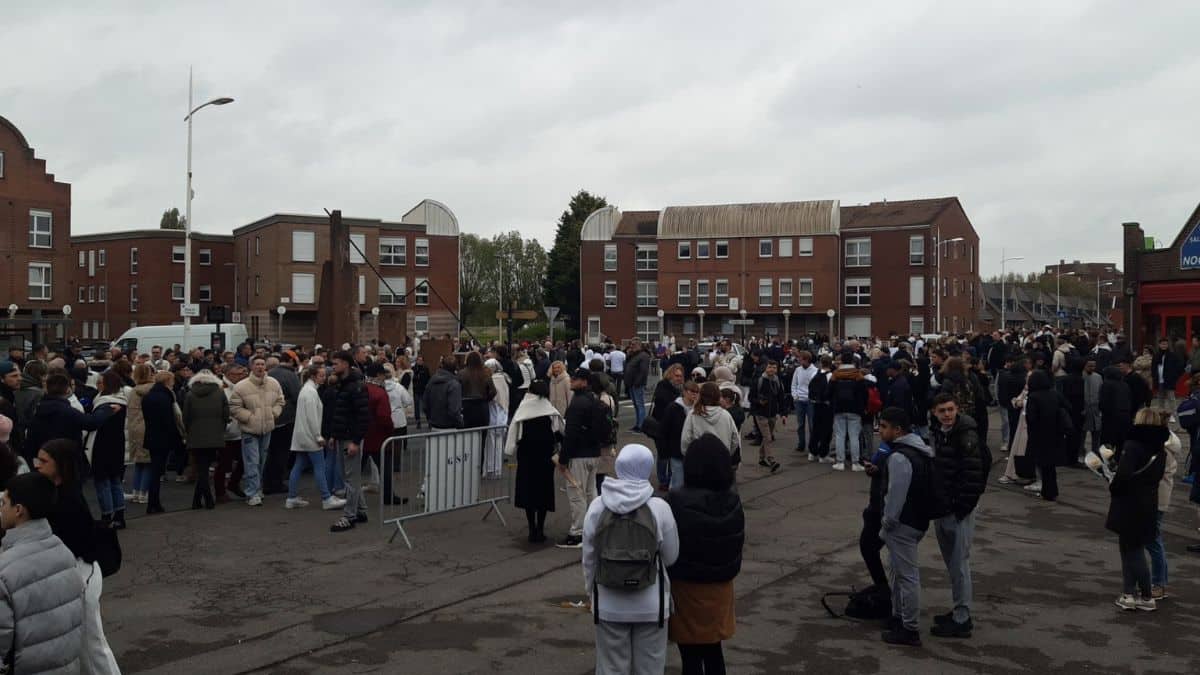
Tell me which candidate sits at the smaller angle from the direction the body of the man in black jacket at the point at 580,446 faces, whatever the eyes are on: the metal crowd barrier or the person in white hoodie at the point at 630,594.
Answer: the metal crowd barrier

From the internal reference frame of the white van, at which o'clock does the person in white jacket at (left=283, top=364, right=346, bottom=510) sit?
The person in white jacket is roughly at 9 o'clock from the white van.

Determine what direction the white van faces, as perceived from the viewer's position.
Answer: facing to the left of the viewer

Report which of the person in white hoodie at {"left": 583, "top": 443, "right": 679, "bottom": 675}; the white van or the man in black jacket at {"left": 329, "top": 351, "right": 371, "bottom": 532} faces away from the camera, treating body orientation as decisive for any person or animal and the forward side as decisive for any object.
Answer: the person in white hoodie

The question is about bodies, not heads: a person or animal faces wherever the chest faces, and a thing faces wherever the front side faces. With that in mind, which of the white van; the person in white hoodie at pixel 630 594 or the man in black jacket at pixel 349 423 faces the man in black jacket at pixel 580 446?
the person in white hoodie

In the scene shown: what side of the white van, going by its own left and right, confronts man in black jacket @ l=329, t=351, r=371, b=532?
left

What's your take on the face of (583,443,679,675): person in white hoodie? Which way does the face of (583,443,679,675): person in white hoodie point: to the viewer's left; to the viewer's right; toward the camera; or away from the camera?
away from the camera

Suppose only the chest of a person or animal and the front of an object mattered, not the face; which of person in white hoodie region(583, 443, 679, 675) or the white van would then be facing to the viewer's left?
the white van

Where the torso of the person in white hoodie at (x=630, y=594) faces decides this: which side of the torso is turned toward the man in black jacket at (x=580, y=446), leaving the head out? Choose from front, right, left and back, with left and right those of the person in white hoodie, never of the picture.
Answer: front
